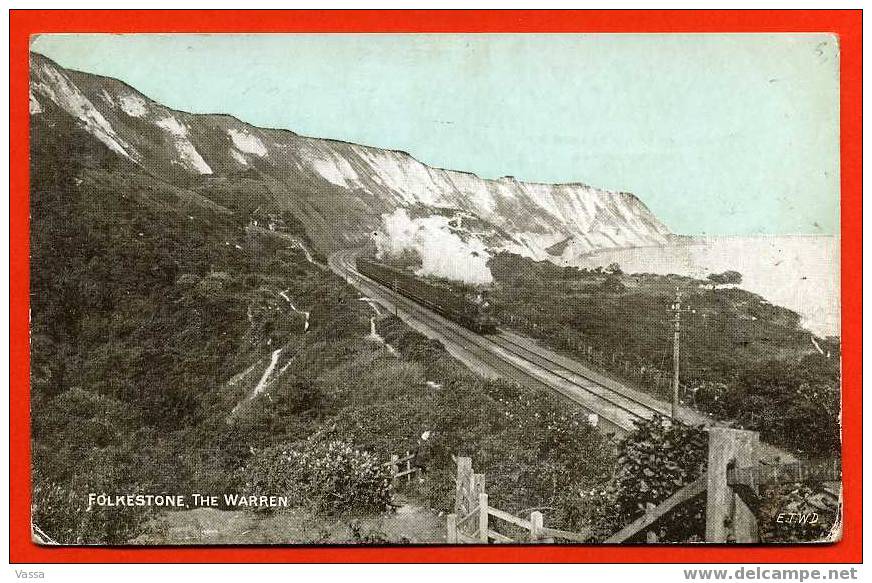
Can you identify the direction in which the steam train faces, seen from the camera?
facing the viewer and to the right of the viewer

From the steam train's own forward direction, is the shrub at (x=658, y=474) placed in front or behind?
in front
